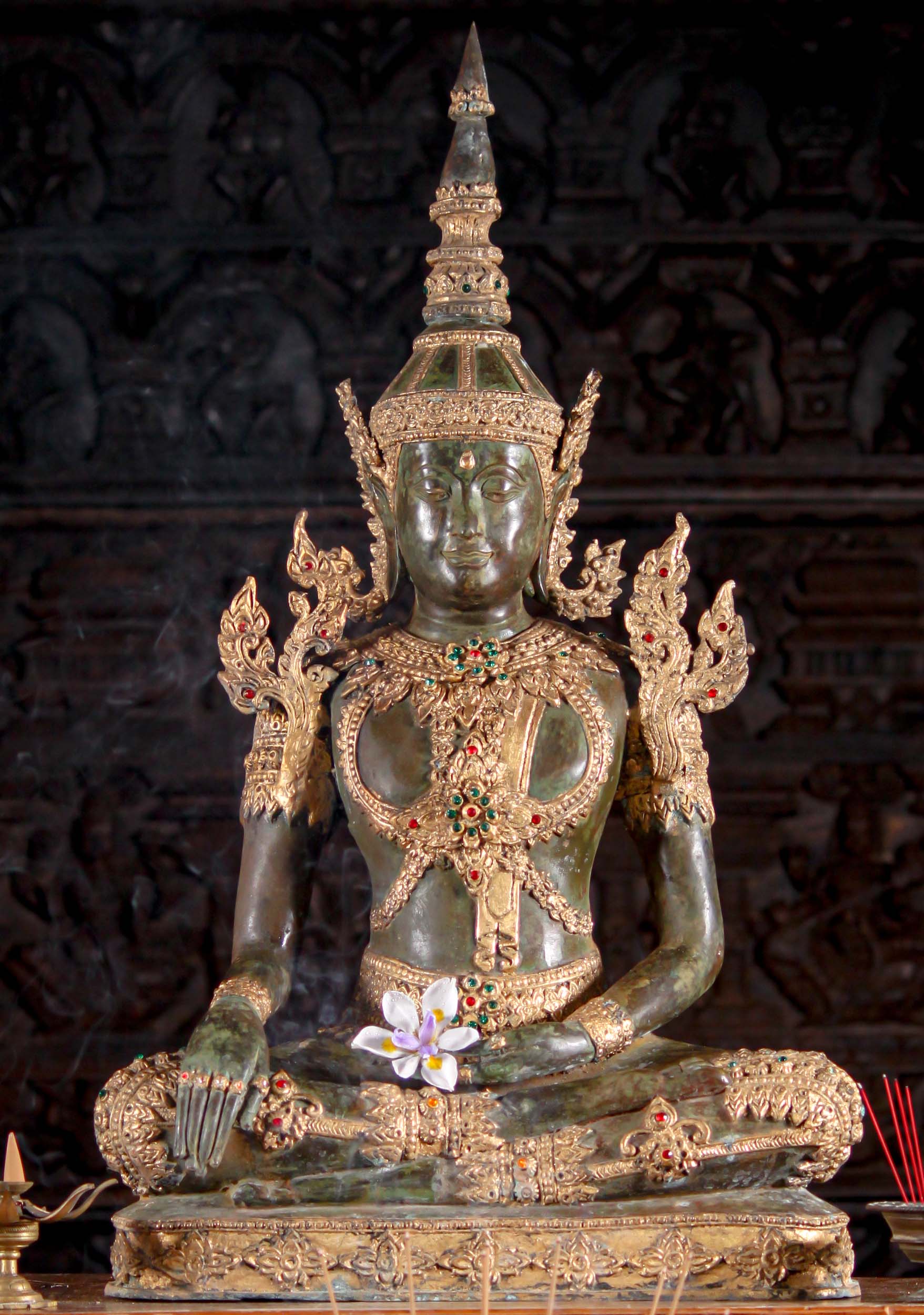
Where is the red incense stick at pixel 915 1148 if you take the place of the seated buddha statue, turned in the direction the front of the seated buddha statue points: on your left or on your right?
on your left

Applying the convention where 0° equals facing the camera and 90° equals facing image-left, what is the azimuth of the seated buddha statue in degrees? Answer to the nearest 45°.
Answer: approximately 0°
